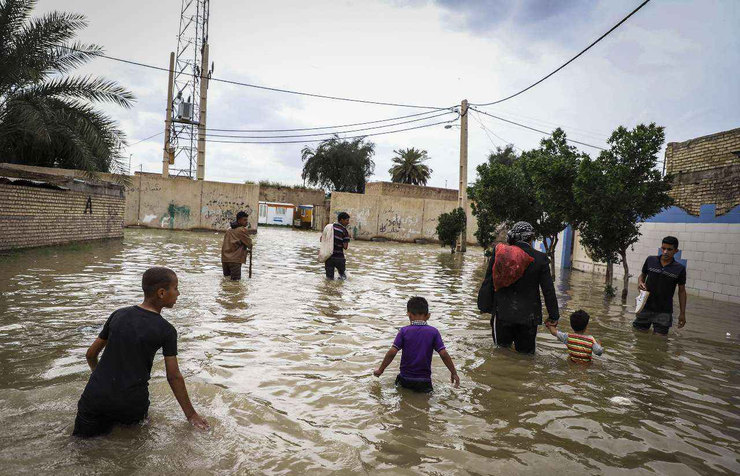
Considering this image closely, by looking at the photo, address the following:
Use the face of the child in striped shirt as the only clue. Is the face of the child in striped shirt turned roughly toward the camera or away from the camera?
away from the camera

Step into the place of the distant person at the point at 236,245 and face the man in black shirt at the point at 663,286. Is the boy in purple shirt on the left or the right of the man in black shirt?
right

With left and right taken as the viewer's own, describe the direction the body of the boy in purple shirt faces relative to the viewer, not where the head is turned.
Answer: facing away from the viewer

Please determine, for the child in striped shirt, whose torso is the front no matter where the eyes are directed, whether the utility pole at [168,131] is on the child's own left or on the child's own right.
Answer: on the child's own left

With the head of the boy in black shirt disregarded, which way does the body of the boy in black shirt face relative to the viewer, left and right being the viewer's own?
facing away from the viewer and to the right of the viewer

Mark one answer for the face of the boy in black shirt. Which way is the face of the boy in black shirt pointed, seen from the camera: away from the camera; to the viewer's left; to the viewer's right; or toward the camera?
to the viewer's right

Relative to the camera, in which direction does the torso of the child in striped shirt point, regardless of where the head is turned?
away from the camera

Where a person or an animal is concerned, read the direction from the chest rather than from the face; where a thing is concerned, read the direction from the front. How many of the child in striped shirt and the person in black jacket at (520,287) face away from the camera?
2

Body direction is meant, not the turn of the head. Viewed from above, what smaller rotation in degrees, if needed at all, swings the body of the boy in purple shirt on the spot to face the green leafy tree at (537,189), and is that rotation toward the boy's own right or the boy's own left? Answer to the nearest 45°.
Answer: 0° — they already face it

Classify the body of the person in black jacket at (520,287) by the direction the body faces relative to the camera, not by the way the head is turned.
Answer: away from the camera
